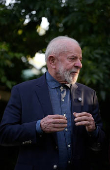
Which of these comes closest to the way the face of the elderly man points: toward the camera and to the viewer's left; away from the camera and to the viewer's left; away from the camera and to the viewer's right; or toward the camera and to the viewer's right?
toward the camera and to the viewer's right

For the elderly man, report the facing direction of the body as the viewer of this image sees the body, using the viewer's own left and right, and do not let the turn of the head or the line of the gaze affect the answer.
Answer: facing the viewer and to the right of the viewer
